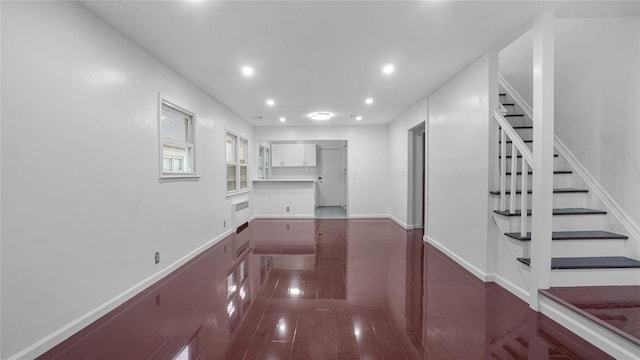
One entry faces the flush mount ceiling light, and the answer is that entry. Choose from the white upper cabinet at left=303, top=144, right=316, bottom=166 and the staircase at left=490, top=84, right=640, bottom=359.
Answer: the white upper cabinet

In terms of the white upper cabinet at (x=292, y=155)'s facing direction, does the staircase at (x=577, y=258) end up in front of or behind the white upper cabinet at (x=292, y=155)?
in front

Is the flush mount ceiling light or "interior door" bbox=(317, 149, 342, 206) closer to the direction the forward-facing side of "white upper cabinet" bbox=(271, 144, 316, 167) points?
the flush mount ceiling light

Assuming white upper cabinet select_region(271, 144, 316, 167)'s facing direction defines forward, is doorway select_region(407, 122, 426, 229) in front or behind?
in front

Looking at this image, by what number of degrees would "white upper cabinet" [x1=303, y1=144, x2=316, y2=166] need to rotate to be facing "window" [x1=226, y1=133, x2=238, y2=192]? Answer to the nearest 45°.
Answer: approximately 45° to its right

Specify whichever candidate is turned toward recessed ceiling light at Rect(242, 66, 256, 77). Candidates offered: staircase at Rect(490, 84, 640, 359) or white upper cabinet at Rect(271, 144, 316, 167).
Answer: the white upper cabinet

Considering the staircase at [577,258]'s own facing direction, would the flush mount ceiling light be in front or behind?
behind

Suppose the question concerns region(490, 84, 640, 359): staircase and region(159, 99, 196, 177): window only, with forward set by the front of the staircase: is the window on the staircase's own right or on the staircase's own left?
on the staircase's own right
